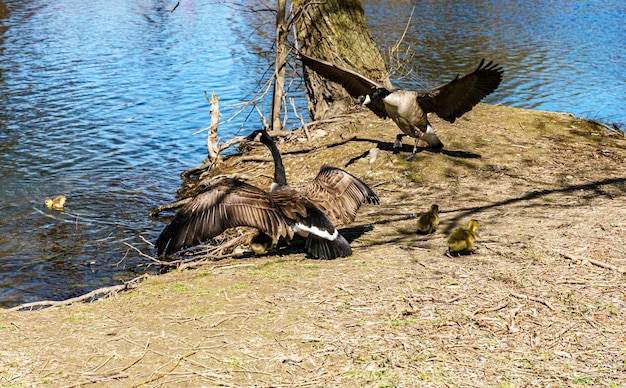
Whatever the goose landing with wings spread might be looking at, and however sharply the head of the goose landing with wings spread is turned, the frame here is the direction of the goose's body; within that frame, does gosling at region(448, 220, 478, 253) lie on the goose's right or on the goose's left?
on the goose's left

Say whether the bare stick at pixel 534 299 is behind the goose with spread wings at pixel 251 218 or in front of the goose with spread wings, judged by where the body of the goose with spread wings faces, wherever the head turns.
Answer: behind

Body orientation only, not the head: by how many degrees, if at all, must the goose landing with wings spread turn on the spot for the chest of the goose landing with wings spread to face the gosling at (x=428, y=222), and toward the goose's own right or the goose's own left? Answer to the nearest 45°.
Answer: approximately 45° to the goose's own left

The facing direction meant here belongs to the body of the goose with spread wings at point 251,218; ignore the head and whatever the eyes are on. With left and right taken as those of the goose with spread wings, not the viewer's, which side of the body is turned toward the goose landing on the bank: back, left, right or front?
right

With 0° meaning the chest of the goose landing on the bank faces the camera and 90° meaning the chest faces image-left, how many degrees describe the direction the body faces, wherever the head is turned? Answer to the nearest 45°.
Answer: approximately 45°

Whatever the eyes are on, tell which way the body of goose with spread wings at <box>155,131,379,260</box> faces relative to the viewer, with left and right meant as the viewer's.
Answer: facing away from the viewer and to the left of the viewer

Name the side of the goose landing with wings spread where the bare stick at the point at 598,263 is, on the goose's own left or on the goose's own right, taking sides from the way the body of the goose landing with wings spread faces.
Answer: on the goose's own left

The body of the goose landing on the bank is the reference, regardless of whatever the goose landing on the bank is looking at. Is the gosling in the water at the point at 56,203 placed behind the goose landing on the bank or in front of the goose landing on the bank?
in front

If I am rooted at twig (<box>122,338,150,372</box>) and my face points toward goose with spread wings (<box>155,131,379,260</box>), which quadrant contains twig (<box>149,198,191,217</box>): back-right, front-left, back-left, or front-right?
front-left

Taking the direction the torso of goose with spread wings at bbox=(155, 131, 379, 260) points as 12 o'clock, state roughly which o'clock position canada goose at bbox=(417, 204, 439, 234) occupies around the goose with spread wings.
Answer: The canada goose is roughly at 4 o'clock from the goose with spread wings.

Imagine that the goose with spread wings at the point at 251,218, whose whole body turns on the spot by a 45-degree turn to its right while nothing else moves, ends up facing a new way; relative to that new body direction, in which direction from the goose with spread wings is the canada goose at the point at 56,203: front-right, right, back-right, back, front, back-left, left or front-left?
front-left
